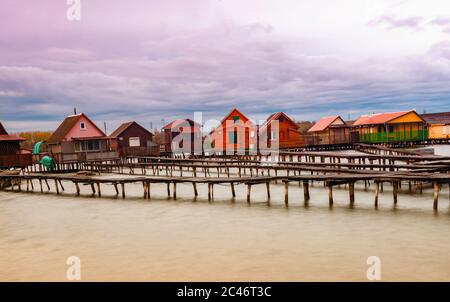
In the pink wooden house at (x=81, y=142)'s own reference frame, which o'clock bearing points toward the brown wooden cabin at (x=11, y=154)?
The brown wooden cabin is roughly at 3 o'clock from the pink wooden house.

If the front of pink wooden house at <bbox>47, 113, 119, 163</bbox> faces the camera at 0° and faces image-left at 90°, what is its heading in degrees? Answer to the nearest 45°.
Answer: approximately 315°
